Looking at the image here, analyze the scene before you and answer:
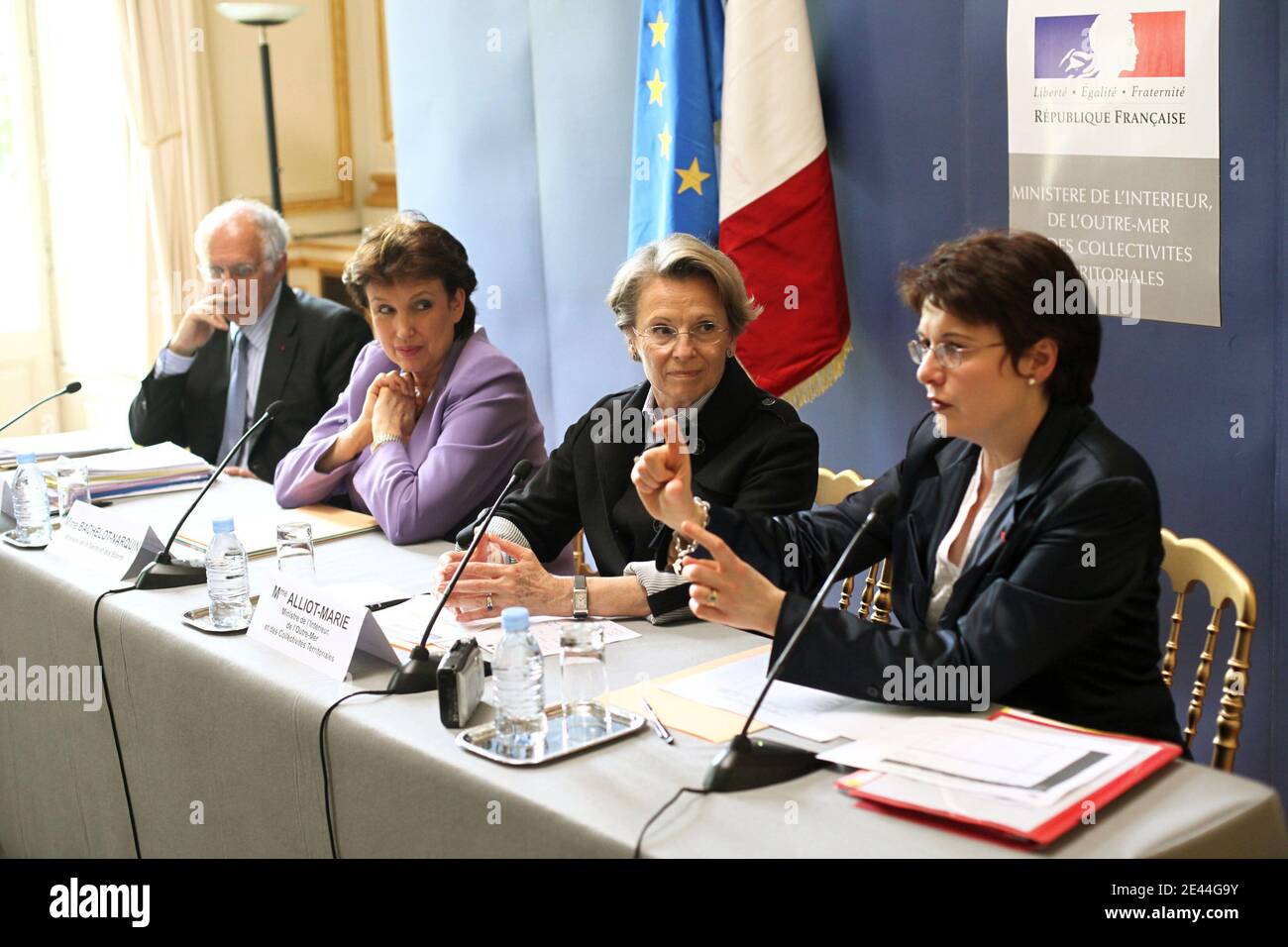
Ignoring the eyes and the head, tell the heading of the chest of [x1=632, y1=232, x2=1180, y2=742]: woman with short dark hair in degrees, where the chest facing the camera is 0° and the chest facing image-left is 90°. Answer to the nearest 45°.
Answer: approximately 45°

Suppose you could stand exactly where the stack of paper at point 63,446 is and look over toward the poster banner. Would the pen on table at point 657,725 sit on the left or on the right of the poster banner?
right

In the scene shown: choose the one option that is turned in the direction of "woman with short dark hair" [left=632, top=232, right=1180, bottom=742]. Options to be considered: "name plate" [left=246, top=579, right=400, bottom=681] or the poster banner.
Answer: the poster banner

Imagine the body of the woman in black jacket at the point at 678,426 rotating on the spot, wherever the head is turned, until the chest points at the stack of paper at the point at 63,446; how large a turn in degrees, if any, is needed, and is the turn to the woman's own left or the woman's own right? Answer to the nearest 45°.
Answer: approximately 90° to the woman's own right

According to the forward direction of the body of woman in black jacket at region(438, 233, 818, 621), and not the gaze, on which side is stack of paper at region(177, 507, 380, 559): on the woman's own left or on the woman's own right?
on the woman's own right
